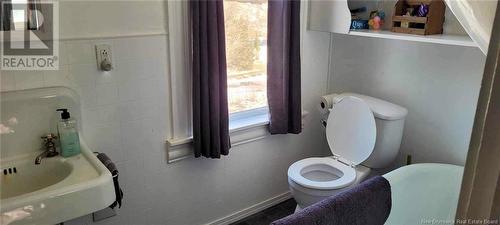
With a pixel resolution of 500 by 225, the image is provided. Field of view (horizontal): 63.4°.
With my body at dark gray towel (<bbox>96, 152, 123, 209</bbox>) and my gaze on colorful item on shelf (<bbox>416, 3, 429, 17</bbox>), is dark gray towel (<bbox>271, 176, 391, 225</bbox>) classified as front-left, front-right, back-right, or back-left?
front-right

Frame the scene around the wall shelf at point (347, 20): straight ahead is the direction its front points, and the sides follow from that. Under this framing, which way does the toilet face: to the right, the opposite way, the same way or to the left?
the same way

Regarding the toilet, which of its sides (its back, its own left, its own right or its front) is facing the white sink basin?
front

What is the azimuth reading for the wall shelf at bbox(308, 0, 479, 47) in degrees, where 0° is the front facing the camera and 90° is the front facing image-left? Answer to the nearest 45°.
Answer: approximately 45°

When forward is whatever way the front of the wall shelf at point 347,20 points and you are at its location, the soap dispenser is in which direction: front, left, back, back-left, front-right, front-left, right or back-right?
front

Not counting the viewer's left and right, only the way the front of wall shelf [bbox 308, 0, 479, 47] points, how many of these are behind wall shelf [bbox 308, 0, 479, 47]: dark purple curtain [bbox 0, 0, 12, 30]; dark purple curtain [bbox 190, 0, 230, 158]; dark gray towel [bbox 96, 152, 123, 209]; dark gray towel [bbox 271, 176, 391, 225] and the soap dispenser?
0

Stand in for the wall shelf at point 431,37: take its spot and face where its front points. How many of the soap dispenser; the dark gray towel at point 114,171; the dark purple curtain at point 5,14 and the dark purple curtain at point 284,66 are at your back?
0

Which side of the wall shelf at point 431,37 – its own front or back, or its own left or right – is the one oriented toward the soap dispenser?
front

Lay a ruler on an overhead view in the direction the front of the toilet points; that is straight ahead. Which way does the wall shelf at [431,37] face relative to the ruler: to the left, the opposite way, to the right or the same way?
the same way

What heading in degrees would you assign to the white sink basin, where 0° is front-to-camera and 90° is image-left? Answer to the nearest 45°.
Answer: approximately 315°

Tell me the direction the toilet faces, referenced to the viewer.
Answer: facing the viewer and to the left of the viewer

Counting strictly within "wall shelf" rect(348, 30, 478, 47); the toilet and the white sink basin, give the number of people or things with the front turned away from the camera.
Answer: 0
